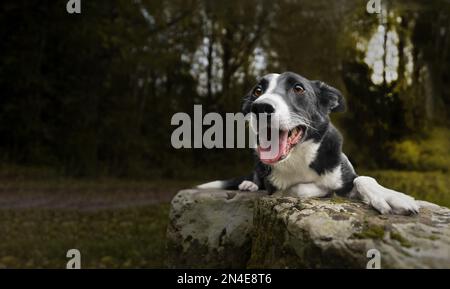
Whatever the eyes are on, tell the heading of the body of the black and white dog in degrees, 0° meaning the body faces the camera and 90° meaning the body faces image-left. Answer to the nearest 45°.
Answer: approximately 0°
